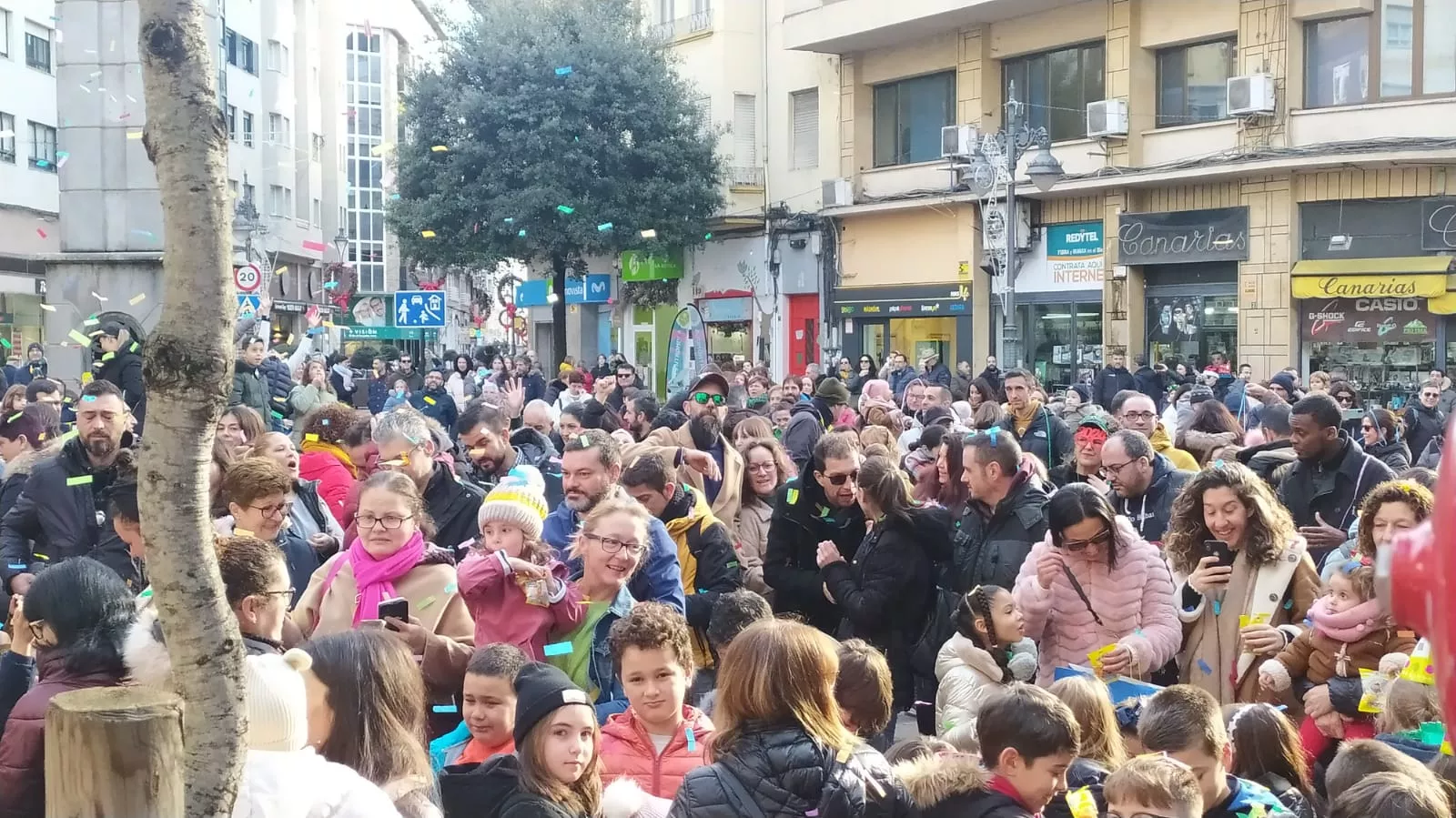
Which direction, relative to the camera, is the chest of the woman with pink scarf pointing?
toward the camera

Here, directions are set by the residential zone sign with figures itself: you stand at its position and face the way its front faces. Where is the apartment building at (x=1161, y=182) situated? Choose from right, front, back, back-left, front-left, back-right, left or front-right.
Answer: left

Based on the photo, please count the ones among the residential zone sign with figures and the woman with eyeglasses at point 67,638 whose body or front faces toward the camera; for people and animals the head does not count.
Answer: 1

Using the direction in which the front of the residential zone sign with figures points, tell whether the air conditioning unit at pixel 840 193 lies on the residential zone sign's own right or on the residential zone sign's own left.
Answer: on the residential zone sign's own left

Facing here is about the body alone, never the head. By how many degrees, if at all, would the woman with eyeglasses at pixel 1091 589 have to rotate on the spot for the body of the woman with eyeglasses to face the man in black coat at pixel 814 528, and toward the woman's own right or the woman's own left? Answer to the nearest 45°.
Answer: approximately 135° to the woman's own right

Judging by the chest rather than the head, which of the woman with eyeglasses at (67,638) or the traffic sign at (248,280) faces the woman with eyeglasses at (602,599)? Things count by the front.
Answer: the traffic sign

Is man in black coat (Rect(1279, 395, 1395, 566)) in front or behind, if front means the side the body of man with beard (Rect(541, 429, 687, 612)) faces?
behind

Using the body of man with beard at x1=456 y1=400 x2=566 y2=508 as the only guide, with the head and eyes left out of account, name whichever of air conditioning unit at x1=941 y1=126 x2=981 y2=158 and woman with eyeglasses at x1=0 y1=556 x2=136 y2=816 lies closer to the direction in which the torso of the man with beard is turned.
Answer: the woman with eyeglasses

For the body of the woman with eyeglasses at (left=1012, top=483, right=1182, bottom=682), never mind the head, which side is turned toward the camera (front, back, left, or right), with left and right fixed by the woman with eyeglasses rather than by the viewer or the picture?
front

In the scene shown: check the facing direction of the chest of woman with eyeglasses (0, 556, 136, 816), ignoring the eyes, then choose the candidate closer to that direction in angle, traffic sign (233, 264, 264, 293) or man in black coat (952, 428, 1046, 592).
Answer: the traffic sign

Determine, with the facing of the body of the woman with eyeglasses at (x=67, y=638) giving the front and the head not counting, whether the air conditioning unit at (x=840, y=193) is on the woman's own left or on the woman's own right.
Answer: on the woman's own right

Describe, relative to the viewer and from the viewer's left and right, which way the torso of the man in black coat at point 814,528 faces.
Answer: facing the viewer and to the right of the viewer

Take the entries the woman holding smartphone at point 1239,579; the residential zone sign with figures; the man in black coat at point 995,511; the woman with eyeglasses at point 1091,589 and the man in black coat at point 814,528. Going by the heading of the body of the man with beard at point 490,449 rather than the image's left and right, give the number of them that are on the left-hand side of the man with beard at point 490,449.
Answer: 4
